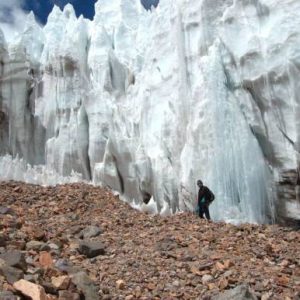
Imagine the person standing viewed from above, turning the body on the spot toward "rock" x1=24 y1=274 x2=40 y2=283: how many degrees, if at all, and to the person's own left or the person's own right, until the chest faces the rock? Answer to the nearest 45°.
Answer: approximately 45° to the person's own left

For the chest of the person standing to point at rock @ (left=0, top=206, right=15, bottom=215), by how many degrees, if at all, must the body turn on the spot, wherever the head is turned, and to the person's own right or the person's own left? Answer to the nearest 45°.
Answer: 0° — they already face it

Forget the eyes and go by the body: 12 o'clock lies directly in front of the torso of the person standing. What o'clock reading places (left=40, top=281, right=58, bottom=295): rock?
The rock is roughly at 11 o'clock from the person standing.

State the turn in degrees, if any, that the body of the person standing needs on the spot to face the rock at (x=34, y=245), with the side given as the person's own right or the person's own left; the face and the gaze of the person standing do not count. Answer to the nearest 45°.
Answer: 0° — they already face it

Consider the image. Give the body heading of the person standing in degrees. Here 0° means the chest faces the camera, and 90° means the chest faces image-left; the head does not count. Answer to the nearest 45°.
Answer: approximately 45°

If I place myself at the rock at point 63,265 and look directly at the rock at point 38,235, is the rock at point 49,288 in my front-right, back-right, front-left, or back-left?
back-left
